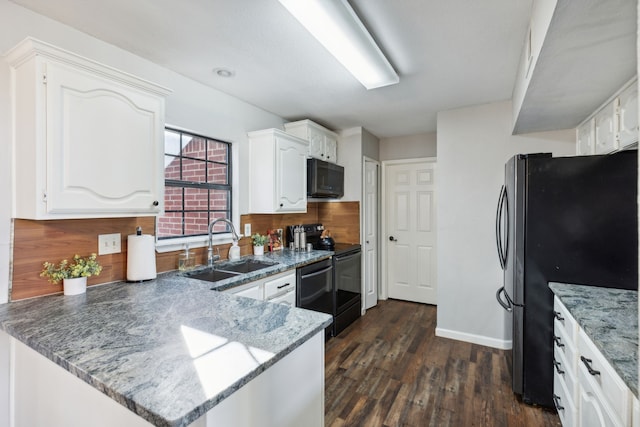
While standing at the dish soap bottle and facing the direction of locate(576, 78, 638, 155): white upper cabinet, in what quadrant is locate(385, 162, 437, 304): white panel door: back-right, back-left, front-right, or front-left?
front-left

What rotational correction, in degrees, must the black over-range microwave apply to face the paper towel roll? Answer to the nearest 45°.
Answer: approximately 90° to its right

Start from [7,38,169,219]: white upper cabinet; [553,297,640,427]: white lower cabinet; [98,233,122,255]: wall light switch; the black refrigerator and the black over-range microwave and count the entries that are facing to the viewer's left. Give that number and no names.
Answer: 2

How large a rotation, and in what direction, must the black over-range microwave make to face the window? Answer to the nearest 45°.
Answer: approximately 90° to its right

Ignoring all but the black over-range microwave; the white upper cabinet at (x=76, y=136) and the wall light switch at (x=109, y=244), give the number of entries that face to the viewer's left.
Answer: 0

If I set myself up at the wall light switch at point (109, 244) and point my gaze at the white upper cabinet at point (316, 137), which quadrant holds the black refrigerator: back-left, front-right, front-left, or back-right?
front-right

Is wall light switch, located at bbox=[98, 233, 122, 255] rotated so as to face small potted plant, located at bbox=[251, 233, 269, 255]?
no

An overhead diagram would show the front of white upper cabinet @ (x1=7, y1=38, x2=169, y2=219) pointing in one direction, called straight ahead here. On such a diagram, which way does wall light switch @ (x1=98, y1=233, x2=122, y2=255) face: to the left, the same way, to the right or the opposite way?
the same way

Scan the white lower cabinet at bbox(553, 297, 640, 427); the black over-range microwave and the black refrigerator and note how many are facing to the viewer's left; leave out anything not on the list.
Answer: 2

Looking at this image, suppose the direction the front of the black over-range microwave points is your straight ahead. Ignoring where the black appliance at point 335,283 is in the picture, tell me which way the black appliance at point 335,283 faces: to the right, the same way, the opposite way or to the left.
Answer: the same way

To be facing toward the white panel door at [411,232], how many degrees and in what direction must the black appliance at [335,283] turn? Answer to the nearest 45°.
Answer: approximately 90° to its left

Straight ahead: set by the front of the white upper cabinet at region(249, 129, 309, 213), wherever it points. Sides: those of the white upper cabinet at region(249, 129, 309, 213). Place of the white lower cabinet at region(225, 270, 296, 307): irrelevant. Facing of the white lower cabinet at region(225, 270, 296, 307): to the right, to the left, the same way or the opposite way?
the same way

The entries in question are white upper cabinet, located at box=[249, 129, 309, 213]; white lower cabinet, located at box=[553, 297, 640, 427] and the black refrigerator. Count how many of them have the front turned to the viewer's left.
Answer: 2

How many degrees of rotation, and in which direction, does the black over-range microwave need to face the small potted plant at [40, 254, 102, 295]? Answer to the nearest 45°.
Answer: approximately 90° to its right

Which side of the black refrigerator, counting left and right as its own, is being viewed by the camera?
left

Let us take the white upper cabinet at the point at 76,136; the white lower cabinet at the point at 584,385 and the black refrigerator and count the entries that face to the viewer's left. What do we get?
2
